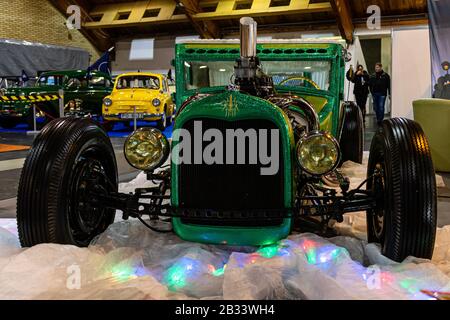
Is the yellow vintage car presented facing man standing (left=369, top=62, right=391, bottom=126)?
no

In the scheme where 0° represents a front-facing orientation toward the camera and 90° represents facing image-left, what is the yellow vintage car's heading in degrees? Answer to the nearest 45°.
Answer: approximately 0°

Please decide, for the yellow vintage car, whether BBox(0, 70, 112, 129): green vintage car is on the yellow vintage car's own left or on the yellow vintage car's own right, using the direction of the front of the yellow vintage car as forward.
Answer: on the yellow vintage car's own right

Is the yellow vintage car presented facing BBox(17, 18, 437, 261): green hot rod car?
yes

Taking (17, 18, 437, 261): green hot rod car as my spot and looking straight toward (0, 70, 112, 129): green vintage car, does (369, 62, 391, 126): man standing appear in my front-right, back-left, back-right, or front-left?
front-right

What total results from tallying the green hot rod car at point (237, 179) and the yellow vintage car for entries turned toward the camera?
2

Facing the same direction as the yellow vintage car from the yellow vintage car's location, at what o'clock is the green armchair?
The green armchair is roughly at 11 o'clock from the yellow vintage car.

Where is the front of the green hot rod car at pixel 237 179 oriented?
toward the camera

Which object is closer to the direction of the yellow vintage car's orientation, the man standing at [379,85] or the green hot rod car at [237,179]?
the green hot rod car

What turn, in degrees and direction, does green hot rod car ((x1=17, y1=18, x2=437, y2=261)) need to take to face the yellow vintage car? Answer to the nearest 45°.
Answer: approximately 180°

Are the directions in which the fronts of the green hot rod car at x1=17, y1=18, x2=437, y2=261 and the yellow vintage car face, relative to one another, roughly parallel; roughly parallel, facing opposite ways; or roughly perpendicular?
roughly parallel

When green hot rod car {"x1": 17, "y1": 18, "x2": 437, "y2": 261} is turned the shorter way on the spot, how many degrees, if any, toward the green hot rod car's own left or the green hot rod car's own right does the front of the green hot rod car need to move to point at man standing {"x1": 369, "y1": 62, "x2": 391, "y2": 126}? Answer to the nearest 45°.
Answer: approximately 180°
